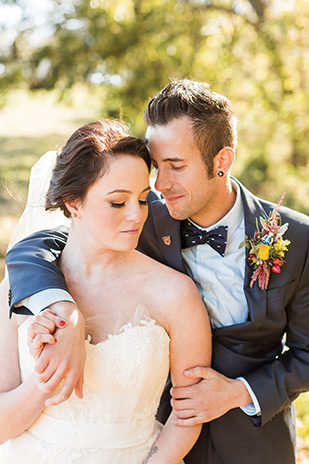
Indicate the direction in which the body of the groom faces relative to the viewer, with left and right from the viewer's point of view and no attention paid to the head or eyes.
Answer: facing the viewer and to the left of the viewer

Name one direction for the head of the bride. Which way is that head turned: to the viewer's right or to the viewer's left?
to the viewer's right

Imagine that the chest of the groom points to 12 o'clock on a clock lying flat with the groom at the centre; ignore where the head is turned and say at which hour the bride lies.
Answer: The bride is roughly at 12 o'clock from the groom.

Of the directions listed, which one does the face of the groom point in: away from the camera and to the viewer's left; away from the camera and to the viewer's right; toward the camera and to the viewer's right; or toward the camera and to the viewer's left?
toward the camera and to the viewer's left
